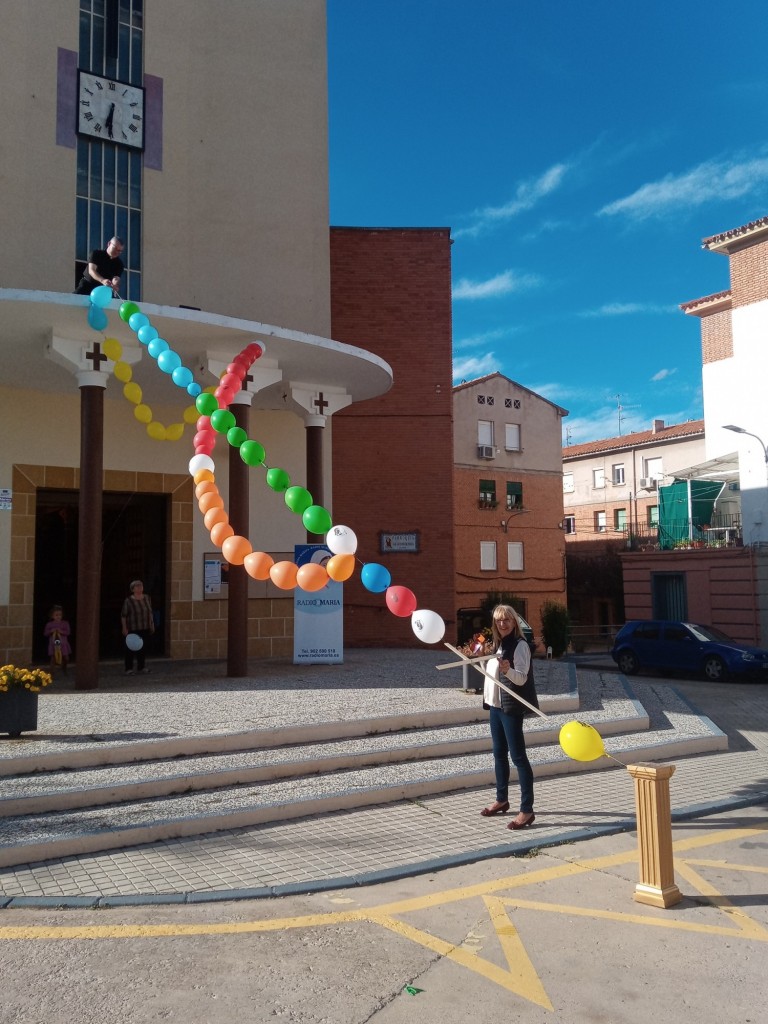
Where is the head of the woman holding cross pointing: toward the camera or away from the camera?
toward the camera

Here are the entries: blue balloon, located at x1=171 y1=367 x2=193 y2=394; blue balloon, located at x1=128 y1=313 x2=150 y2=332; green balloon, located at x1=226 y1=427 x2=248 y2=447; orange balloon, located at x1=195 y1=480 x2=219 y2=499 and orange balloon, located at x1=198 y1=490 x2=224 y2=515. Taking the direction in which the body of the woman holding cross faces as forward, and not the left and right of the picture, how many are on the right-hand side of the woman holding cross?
5

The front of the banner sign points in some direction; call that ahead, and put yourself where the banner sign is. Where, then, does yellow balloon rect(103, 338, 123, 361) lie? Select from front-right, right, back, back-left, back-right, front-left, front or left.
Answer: front-right

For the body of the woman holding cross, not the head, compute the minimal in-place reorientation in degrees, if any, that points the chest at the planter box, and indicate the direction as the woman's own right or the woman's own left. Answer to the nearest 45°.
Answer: approximately 45° to the woman's own right

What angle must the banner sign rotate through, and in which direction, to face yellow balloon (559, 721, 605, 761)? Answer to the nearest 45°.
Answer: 0° — it already faces it

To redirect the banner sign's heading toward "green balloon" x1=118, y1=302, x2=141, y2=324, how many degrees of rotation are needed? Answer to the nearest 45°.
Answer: approximately 45° to its right

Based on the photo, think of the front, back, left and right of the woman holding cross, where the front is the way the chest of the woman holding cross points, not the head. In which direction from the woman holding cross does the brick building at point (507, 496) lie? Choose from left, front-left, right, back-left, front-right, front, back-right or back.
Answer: back-right

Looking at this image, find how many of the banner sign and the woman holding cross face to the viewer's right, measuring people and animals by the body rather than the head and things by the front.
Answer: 0

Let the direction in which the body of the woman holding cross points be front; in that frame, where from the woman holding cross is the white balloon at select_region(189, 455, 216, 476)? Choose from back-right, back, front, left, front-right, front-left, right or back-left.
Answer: right

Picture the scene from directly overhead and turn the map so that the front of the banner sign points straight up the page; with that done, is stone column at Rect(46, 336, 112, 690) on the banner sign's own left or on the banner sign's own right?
on the banner sign's own right

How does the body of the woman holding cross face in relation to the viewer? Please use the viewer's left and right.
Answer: facing the viewer and to the left of the viewer

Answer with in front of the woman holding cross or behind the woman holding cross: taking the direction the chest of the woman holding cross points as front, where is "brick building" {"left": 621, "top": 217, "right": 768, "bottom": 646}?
behind

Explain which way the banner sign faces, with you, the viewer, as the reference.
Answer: facing the viewer
